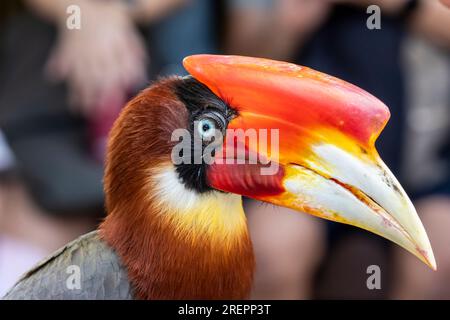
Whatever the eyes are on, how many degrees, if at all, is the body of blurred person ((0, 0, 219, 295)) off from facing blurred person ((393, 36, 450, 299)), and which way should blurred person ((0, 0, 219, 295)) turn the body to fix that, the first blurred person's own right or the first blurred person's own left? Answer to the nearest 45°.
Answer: approximately 90° to the first blurred person's own left

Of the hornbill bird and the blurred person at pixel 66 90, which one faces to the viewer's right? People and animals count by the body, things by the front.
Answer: the hornbill bird

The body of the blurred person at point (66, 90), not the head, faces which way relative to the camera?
toward the camera

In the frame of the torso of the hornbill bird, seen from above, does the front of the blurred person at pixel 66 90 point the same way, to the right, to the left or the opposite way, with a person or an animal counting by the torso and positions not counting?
to the right

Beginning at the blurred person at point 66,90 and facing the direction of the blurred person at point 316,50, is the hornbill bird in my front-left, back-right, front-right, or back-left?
front-right

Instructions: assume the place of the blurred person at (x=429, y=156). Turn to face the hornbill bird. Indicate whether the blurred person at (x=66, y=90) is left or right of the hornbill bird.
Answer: right

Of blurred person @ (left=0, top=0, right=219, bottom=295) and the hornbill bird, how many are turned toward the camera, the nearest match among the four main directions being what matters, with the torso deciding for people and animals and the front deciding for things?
1

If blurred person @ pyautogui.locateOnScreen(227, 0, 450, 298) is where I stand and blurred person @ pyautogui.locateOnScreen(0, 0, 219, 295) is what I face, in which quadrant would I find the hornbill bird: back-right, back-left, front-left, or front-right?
front-left

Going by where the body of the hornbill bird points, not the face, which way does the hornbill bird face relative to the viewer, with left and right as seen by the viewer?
facing to the right of the viewer
